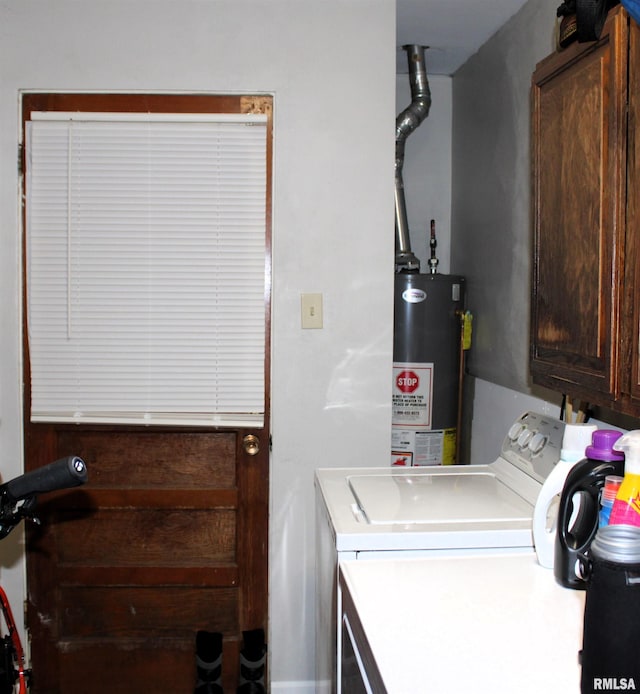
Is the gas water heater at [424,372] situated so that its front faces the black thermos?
yes

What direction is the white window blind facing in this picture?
toward the camera

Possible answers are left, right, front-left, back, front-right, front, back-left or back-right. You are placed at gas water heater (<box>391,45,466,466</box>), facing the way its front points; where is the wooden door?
front-right

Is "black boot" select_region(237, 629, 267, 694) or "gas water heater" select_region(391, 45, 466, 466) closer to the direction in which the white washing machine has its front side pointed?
the black boot

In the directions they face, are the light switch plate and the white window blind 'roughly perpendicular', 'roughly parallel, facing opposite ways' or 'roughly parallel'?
roughly parallel

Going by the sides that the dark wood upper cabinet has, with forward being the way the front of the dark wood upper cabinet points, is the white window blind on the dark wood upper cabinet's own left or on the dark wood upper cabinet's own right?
on the dark wood upper cabinet's own right

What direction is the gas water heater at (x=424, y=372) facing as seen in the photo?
toward the camera

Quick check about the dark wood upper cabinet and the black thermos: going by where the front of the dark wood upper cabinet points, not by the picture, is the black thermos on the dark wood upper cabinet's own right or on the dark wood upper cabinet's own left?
on the dark wood upper cabinet's own left
